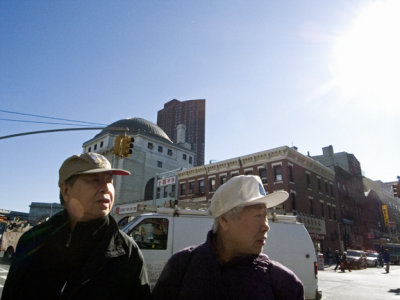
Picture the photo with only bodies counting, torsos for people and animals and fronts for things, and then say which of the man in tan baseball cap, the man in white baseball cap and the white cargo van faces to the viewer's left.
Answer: the white cargo van

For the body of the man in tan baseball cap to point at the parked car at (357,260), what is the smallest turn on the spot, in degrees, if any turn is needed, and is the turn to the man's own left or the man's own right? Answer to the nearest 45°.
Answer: approximately 90° to the man's own left

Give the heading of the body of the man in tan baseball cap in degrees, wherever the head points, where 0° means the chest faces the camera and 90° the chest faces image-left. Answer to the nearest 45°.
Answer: approximately 315°

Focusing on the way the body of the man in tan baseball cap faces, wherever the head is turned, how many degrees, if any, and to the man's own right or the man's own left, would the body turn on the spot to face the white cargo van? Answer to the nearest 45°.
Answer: approximately 90° to the man's own left

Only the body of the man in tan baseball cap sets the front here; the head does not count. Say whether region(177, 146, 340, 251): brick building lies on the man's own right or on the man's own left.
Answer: on the man's own left

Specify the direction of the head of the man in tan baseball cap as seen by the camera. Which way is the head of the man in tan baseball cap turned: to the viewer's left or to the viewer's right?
to the viewer's right

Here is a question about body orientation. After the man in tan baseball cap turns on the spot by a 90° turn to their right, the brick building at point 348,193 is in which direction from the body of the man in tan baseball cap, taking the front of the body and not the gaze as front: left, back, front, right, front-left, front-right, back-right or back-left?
back

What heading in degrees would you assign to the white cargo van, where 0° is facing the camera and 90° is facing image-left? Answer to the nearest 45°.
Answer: approximately 90°
